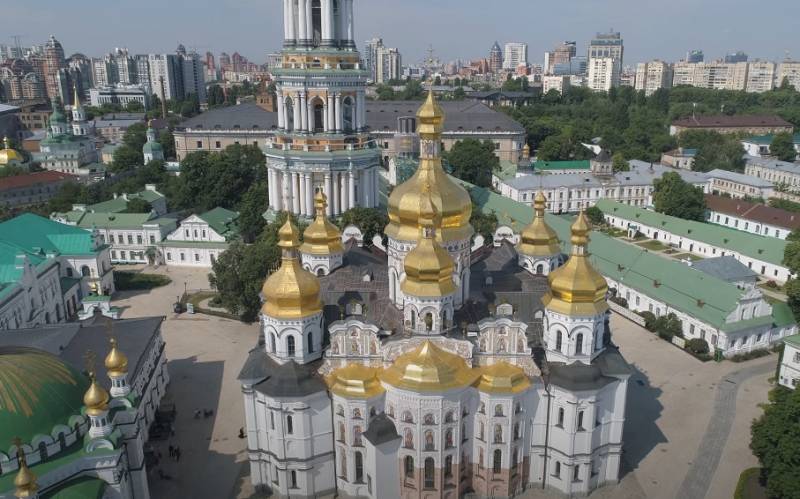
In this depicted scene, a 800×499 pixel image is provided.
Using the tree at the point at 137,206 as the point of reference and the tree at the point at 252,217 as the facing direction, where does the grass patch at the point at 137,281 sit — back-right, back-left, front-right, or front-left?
front-right

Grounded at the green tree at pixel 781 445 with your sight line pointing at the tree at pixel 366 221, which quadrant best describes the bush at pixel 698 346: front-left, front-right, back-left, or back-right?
front-right

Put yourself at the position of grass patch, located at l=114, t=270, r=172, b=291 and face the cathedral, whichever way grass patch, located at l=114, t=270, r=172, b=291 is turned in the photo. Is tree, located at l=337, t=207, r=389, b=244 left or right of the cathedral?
left

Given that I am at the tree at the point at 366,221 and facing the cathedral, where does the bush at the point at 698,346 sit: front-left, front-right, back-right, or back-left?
front-left

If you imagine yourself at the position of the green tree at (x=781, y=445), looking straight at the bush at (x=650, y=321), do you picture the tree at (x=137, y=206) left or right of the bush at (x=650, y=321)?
left

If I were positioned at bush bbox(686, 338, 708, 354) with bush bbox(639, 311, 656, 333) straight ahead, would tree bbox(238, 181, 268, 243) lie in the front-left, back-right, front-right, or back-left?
front-left

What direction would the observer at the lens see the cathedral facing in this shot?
facing away from the viewer

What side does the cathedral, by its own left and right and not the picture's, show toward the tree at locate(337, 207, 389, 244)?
front

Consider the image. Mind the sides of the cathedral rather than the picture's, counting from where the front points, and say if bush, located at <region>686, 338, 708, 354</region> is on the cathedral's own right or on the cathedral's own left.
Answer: on the cathedral's own right

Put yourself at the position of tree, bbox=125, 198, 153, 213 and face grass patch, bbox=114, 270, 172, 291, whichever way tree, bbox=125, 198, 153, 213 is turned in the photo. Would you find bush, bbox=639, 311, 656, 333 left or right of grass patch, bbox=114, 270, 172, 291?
left

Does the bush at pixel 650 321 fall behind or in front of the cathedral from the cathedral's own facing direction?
in front

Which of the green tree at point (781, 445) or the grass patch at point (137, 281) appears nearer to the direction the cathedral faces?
the grass patch

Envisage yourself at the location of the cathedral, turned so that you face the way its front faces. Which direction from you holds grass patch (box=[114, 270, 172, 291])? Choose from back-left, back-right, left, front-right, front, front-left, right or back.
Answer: front-left

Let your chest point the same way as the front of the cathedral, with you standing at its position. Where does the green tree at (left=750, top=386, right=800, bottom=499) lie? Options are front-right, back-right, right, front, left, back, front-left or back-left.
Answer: right
